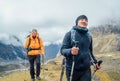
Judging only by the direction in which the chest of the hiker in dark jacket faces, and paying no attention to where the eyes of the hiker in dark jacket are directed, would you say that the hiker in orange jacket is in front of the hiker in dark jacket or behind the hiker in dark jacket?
behind

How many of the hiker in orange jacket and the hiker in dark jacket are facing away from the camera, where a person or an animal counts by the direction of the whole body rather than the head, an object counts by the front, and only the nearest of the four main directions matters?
0

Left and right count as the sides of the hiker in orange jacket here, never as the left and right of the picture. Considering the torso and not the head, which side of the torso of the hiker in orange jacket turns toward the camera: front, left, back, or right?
front

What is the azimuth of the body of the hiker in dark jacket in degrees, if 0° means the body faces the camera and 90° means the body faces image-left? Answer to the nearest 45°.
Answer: approximately 315°

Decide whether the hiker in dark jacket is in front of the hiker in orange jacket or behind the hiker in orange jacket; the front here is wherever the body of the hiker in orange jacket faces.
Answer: in front
